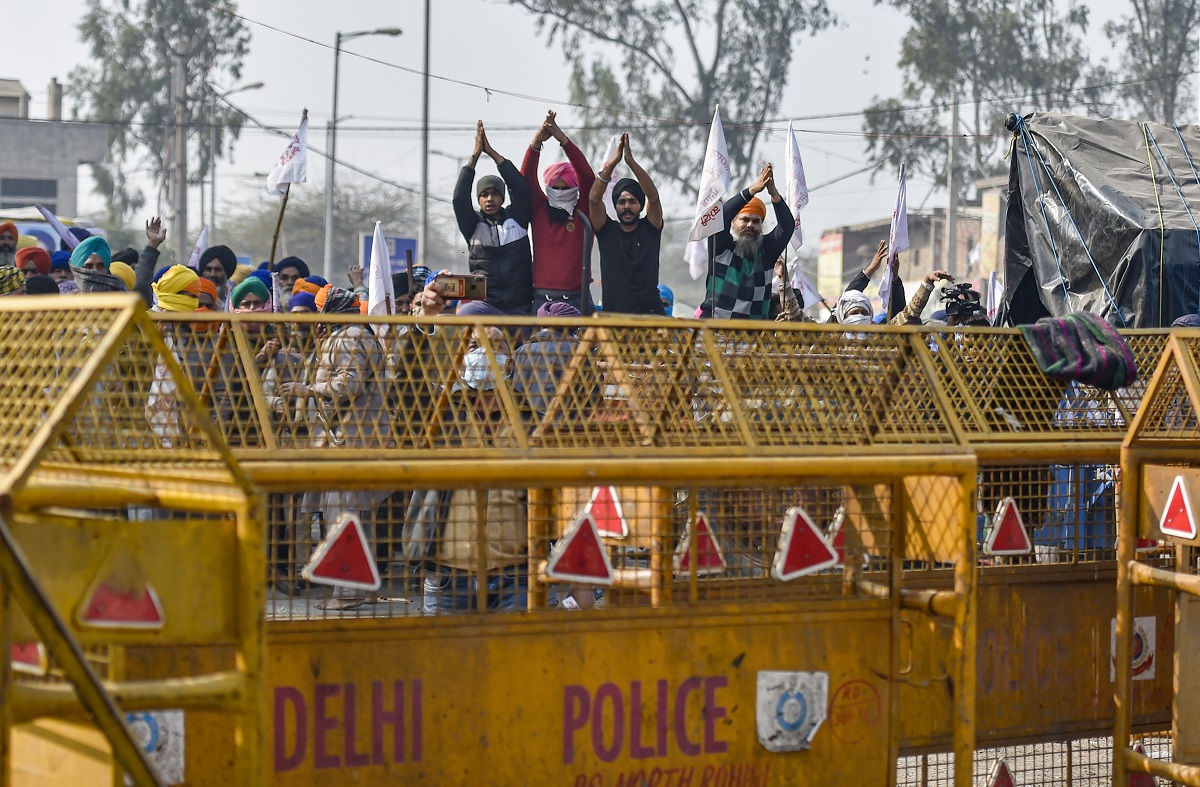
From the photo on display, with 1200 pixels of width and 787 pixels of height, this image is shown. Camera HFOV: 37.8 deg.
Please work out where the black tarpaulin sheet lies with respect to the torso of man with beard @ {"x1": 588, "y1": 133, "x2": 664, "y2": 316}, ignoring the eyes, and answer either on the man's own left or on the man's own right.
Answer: on the man's own left

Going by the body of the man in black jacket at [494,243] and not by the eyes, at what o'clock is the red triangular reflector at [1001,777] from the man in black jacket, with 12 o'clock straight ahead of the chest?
The red triangular reflector is roughly at 11 o'clock from the man in black jacket.

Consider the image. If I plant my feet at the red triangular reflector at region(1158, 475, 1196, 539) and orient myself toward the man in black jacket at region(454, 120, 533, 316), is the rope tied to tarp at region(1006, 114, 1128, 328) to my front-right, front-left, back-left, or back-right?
front-right

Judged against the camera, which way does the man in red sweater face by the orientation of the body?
toward the camera

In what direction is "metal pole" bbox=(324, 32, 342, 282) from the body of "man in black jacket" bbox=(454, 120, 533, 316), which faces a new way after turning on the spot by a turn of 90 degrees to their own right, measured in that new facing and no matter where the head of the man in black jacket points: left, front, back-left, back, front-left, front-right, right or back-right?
right

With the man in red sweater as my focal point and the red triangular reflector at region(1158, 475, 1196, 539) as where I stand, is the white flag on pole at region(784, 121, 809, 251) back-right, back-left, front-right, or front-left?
front-right

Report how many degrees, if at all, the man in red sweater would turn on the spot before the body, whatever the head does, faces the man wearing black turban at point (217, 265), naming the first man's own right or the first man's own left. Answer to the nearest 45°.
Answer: approximately 135° to the first man's own right

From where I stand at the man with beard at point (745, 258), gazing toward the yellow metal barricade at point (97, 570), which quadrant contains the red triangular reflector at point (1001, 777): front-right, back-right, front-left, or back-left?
front-left

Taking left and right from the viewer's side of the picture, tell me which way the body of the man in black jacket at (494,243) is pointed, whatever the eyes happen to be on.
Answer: facing the viewer

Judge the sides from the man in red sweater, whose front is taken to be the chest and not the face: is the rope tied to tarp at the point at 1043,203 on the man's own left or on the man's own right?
on the man's own left

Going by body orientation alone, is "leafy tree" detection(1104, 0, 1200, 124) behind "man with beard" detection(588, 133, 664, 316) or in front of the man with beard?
behind

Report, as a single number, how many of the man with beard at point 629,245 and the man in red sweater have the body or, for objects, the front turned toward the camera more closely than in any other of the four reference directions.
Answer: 2

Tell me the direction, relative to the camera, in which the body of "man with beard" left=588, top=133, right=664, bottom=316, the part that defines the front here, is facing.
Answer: toward the camera

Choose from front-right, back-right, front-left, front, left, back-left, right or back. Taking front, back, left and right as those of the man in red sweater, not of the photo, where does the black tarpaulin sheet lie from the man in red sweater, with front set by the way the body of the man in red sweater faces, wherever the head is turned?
left

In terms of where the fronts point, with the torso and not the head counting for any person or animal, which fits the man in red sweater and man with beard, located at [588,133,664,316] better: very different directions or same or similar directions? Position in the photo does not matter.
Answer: same or similar directions

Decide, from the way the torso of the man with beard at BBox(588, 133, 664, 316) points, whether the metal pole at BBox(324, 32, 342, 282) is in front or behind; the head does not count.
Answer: behind

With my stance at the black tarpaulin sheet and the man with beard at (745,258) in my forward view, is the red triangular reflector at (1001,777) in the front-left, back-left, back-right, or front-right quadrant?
front-left

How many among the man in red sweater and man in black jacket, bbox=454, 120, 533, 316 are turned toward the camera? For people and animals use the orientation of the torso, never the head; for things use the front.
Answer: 2
